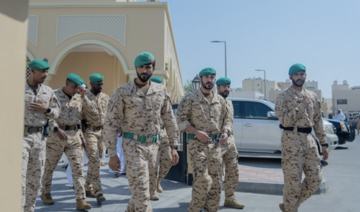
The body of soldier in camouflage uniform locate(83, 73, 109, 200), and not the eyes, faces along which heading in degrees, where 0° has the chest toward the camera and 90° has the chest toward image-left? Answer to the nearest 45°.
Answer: approximately 315°

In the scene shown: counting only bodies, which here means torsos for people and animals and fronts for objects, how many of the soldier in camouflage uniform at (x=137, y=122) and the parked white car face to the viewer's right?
1

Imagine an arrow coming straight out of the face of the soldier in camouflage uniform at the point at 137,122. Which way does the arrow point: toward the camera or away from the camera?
toward the camera

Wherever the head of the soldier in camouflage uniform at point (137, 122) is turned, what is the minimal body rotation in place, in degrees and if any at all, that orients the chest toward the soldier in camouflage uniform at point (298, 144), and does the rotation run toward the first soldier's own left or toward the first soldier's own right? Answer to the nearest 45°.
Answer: approximately 90° to the first soldier's own left

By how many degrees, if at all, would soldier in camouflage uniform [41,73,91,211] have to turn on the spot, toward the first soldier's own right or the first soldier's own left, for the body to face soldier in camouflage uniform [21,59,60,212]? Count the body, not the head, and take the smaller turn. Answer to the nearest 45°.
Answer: approximately 90° to the first soldier's own right

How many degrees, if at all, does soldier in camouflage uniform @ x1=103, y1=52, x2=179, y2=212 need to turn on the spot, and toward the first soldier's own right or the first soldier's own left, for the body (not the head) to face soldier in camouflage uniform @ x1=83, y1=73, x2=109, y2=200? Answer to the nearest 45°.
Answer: approximately 180°

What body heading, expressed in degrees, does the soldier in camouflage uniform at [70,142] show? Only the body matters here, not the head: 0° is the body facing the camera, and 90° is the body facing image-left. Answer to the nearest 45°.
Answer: approximately 315°

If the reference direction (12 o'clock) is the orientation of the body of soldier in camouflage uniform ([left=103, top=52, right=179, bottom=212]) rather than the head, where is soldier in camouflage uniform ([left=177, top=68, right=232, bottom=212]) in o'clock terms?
soldier in camouflage uniform ([left=177, top=68, right=232, bottom=212]) is roughly at 8 o'clock from soldier in camouflage uniform ([left=103, top=52, right=179, bottom=212]).

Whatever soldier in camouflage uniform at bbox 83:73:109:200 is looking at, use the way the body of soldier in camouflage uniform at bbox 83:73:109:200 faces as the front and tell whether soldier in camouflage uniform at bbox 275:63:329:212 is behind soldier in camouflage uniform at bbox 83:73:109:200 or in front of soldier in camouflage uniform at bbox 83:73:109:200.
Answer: in front
